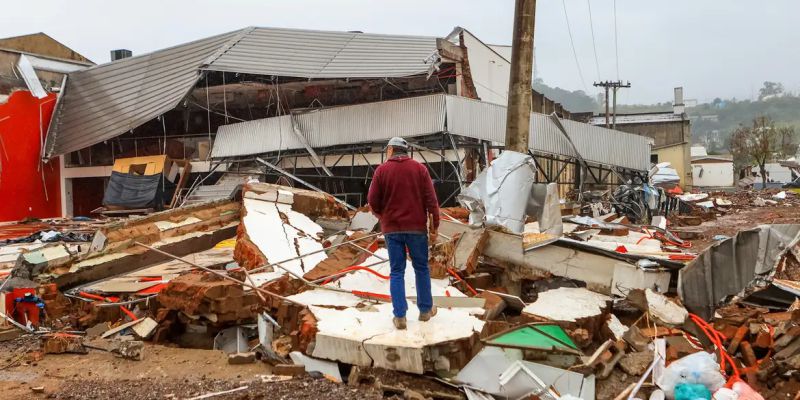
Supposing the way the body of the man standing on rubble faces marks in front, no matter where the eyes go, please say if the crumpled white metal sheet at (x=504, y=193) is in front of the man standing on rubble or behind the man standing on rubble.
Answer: in front

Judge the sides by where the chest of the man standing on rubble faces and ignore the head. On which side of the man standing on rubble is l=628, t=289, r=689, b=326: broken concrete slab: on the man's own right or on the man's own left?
on the man's own right

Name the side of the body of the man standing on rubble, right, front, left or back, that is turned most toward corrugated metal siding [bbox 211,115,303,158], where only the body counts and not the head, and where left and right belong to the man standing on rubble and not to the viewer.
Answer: front

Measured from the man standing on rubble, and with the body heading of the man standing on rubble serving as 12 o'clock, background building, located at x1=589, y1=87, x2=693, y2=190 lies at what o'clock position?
The background building is roughly at 1 o'clock from the man standing on rubble.

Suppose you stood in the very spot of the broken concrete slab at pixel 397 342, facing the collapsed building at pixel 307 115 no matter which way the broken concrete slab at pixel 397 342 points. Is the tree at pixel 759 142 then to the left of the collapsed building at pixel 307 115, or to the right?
right

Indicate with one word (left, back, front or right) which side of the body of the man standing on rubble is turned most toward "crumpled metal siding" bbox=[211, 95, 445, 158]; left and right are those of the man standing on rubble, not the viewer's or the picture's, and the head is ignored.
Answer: front

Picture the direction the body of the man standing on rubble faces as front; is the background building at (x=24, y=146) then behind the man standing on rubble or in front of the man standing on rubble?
in front

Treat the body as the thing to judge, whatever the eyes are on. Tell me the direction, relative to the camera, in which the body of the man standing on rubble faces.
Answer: away from the camera

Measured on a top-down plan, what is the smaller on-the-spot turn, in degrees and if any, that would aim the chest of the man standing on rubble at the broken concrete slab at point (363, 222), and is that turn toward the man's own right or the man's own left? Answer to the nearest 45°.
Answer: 0° — they already face it
